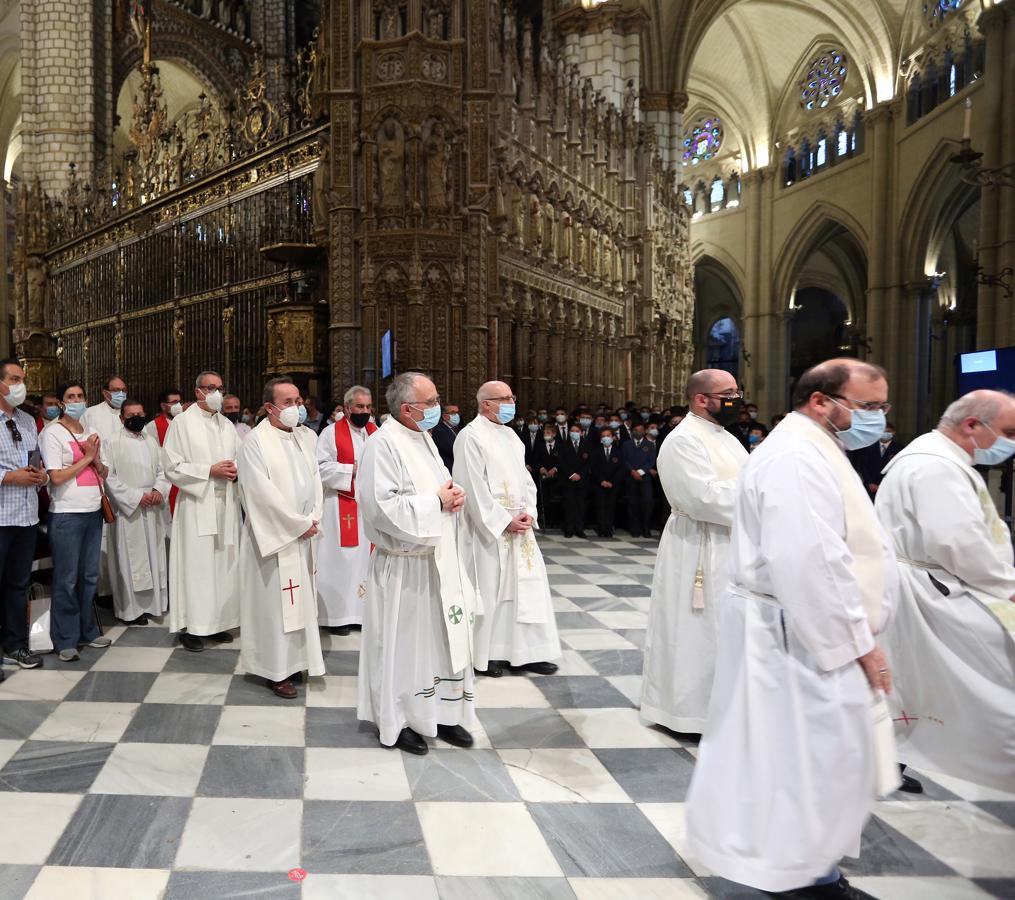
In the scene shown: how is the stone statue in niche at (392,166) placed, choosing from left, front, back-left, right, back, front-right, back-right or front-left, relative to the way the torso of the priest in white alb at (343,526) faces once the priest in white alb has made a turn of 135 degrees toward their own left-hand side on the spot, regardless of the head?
front

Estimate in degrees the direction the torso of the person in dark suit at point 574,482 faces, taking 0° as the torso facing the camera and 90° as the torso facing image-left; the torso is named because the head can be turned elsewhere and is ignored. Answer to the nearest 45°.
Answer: approximately 0°

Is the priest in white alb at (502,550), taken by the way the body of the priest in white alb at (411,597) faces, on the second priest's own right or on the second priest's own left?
on the second priest's own left

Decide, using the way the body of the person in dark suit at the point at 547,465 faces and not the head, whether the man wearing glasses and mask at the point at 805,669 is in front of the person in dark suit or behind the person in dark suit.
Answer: in front

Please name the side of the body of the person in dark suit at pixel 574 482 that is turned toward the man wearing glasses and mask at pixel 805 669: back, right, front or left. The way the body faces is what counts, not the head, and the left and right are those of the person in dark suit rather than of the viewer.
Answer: front

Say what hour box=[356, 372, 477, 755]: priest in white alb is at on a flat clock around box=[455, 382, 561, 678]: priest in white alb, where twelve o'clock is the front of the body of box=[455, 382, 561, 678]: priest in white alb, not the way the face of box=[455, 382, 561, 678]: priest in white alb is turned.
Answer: box=[356, 372, 477, 755]: priest in white alb is roughly at 2 o'clock from box=[455, 382, 561, 678]: priest in white alb.

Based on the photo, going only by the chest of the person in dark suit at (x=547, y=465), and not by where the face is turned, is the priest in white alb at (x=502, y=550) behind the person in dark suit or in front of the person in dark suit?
in front

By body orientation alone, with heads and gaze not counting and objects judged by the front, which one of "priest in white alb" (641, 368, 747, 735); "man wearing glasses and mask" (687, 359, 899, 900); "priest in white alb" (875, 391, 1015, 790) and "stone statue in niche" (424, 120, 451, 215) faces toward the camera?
the stone statue in niche
